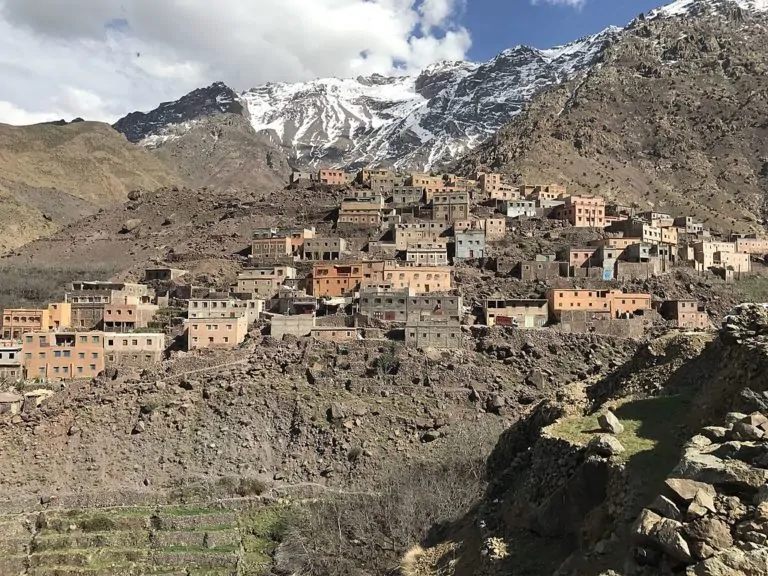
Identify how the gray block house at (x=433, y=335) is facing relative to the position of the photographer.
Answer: facing the viewer

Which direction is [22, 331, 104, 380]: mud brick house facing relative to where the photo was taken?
toward the camera

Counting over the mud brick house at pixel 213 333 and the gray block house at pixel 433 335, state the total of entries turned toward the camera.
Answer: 2

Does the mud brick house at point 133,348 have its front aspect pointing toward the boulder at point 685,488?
yes

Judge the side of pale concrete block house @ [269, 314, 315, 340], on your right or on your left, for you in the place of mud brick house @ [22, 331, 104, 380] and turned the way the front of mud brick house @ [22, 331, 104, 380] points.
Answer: on your left

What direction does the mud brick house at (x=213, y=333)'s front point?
toward the camera

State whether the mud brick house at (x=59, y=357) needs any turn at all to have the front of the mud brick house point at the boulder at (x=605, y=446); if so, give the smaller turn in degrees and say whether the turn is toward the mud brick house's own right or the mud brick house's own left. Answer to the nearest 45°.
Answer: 0° — it already faces it

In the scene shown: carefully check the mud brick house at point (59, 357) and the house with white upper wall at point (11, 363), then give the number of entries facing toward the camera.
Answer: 2

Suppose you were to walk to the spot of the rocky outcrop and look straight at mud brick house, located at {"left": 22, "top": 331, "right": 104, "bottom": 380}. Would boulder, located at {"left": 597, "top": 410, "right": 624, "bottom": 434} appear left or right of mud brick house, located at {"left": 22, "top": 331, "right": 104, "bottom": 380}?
right

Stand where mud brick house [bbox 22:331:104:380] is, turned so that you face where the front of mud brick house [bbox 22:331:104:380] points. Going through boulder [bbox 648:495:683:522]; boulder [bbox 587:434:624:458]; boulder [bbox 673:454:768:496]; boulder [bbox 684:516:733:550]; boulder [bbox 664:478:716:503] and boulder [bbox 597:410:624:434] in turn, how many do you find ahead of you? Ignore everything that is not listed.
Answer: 6

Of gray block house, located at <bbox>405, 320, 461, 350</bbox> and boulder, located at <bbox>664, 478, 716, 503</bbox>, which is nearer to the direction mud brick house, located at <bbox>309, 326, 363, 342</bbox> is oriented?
the boulder

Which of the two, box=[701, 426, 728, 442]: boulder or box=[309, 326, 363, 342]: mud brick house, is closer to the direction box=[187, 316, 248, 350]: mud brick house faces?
the boulder

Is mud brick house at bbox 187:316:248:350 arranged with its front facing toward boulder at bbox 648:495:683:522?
yes

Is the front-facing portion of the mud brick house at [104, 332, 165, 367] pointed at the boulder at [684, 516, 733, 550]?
yes

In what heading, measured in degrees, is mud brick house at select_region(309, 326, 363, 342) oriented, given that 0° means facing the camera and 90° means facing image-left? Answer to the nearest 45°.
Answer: approximately 0°

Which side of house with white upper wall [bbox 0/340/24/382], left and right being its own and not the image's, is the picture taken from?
front

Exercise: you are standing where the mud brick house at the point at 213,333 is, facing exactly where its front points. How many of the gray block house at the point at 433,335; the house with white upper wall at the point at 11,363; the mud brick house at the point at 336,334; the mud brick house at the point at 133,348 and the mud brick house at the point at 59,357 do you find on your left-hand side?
2
